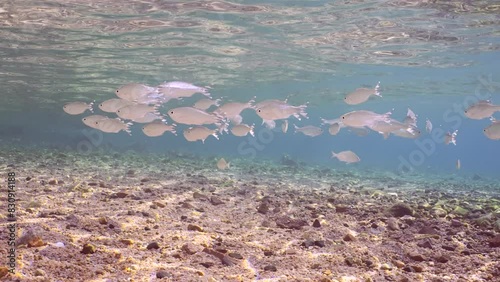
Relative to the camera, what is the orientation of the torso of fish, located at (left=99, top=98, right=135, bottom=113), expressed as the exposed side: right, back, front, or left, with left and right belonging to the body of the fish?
left

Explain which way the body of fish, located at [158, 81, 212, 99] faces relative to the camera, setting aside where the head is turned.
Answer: to the viewer's left

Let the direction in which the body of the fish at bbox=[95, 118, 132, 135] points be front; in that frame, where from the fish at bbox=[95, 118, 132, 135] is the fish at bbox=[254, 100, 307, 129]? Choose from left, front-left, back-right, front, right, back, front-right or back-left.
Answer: back-left

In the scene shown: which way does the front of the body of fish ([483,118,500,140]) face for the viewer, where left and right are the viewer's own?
facing to the left of the viewer

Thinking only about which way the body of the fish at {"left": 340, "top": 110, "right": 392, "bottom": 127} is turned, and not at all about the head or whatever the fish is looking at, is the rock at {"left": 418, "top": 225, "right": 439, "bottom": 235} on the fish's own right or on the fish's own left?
on the fish's own left

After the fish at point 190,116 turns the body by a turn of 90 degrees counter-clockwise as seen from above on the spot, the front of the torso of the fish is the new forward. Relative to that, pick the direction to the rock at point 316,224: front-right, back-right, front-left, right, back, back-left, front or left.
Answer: front-left

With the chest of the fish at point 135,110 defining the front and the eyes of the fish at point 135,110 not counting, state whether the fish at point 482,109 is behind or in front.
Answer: behind

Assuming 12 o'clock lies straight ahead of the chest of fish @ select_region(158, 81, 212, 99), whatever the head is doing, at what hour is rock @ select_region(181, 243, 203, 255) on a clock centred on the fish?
The rock is roughly at 9 o'clock from the fish.

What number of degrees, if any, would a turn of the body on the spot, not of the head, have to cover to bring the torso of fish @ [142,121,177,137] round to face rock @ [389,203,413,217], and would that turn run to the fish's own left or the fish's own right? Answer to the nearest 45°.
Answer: approximately 135° to the fish's own left

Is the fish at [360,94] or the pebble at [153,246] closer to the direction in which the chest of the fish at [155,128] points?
the pebble

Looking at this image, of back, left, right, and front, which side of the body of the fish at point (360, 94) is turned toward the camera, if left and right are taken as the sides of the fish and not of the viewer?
left

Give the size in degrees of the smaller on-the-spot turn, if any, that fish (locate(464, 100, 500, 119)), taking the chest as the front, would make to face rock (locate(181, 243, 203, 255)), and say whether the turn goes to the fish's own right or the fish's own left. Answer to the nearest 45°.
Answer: approximately 90° to the fish's own left
